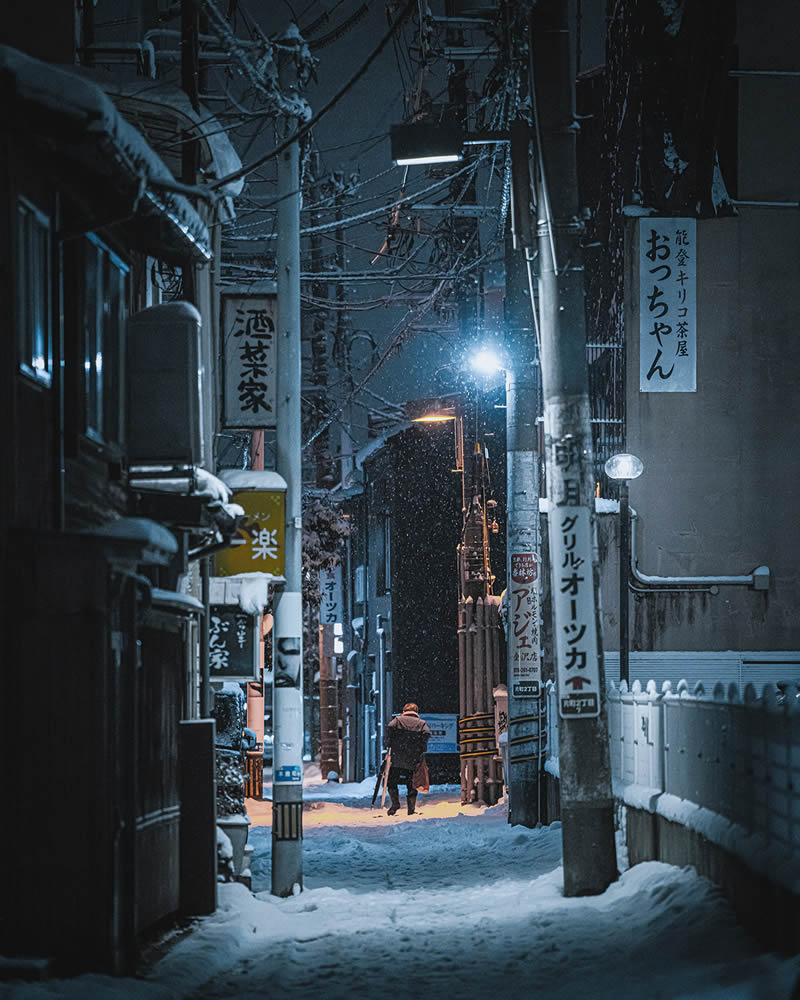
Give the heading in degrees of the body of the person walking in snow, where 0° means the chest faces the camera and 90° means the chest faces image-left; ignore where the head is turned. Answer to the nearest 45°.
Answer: approximately 180°

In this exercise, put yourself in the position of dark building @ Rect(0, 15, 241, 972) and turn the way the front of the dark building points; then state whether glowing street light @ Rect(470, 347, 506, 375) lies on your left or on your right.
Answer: on your left

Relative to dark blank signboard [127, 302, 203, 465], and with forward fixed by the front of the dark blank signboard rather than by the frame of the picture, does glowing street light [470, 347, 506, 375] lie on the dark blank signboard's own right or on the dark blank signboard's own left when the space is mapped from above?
on the dark blank signboard's own left

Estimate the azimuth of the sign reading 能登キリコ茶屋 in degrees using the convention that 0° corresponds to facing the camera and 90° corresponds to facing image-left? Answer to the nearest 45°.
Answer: approximately 0°

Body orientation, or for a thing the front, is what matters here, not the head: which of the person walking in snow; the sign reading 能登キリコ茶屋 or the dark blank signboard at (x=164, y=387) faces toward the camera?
the sign reading 能登キリコ茶屋

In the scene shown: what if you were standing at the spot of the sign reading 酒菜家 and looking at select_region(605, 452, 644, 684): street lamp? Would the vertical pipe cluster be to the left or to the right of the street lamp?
left
